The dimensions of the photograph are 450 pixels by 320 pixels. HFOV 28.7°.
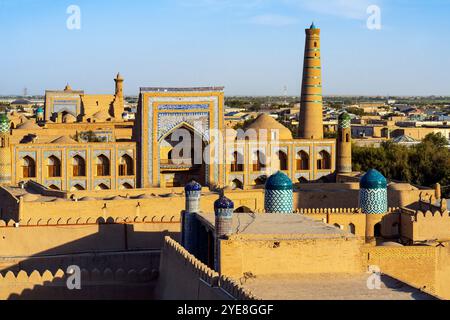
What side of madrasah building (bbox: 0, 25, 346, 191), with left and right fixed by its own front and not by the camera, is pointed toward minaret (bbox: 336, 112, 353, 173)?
left

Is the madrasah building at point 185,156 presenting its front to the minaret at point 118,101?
no

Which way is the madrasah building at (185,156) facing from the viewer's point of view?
toward the camera

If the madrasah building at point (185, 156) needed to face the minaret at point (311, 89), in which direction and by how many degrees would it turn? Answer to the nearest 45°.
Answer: approximately 135° to its left
